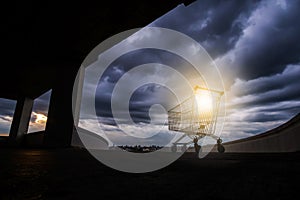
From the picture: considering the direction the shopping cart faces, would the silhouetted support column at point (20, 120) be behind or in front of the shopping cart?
in front

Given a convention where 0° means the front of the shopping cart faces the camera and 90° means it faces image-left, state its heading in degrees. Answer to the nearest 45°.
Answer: approximately 135°
